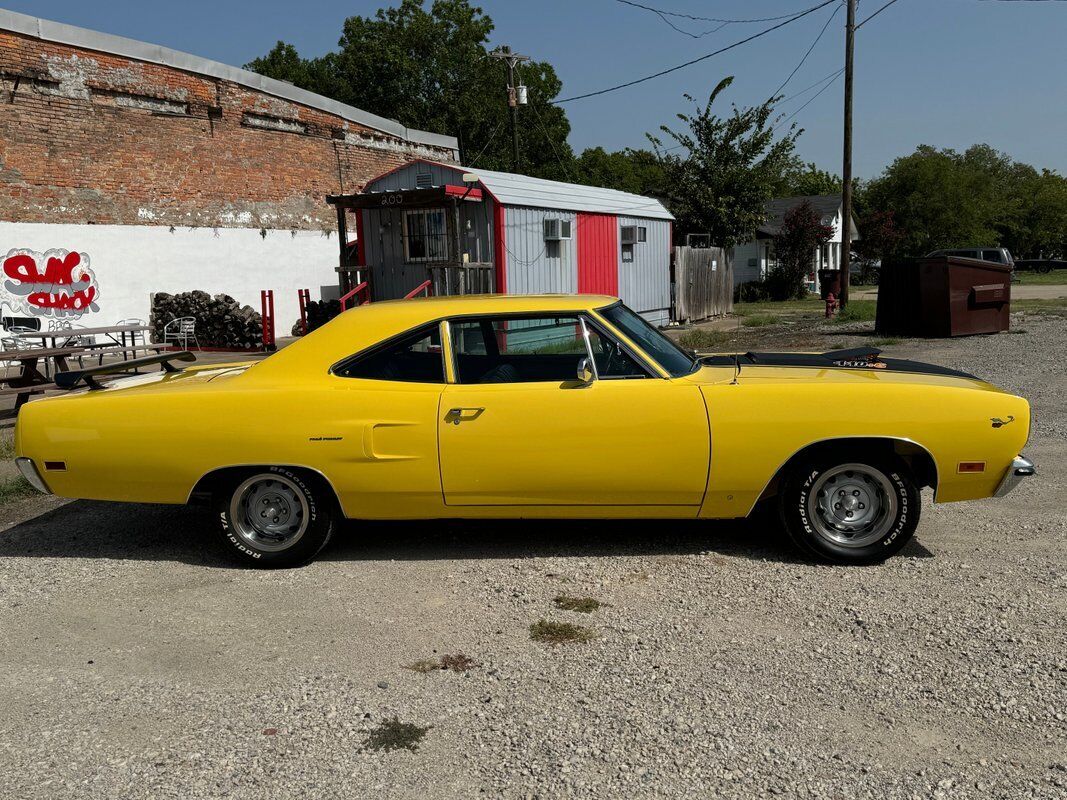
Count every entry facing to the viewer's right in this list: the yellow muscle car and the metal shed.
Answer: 1

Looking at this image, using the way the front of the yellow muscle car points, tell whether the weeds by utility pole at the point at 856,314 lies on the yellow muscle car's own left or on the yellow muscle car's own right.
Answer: on the yellow muscle car's own left

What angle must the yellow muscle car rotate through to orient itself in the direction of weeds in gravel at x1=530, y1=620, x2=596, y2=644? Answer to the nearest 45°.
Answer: approximately 90° to its right

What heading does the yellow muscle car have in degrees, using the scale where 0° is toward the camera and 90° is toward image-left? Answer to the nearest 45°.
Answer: approximately 270°

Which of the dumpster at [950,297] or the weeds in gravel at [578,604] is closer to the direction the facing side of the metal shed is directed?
the weeds in gravel

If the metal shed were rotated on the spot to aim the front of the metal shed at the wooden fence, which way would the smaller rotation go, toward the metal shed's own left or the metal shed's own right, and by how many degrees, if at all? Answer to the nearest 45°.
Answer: approximately 180°

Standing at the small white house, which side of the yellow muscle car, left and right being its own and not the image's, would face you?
left

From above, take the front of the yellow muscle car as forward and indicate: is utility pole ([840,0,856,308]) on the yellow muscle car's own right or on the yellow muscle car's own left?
on the yellow muscle car's own left

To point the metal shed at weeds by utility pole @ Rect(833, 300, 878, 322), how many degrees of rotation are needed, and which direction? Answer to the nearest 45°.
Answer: approximately 180°

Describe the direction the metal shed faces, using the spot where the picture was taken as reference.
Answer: facing the viewer and to the left of the viewer

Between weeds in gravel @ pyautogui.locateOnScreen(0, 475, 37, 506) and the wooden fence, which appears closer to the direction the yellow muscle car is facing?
the wooden fence

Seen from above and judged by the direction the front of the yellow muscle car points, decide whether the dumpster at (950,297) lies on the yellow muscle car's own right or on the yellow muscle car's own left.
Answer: on the yellow muscle car's own left

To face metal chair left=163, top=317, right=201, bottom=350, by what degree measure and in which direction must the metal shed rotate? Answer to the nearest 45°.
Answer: approximately 45° to its right

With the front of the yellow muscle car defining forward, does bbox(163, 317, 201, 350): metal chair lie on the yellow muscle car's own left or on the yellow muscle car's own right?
on the yellow muscle car's own left
